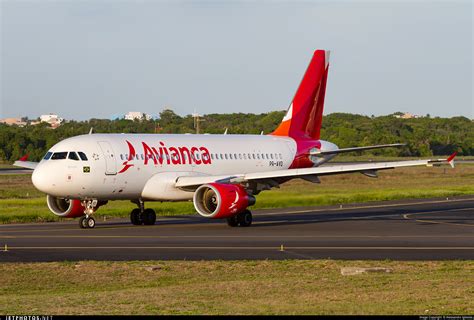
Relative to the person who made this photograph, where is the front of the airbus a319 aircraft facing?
facing the viewer and to the left of the viewer
